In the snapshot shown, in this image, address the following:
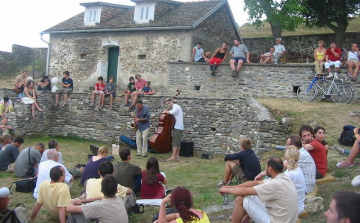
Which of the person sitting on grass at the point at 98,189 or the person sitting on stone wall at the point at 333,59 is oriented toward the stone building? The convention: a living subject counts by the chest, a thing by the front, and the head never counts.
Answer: the person sitting on grass

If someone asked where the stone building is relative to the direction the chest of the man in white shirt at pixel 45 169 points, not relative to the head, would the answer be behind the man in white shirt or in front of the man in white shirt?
in front

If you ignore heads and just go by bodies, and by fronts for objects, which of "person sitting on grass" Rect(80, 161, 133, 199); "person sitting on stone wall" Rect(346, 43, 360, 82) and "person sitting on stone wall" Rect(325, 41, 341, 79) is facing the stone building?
the person sitting on grass

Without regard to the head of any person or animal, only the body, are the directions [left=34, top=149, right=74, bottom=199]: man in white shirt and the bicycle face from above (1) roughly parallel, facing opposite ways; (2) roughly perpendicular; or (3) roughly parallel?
roughly perpendicular

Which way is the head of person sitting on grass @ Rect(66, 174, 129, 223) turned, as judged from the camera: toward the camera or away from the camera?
away from the camera

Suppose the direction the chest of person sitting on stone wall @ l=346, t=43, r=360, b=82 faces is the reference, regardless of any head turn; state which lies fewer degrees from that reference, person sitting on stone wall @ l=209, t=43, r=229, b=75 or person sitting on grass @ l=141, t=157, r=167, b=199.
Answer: the person sitting on grass

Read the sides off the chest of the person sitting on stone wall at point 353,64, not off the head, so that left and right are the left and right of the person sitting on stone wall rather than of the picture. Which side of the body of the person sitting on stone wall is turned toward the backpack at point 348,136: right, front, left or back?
front

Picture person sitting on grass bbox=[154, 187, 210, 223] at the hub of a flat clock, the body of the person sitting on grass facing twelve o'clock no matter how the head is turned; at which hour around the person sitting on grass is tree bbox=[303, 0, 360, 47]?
The tree is roughly at 1 o'clock from the person sitting on grass.

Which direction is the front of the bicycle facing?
to the viewer's left

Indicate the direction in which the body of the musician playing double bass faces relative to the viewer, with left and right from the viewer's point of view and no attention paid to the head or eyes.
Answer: facing to the left of the viewer

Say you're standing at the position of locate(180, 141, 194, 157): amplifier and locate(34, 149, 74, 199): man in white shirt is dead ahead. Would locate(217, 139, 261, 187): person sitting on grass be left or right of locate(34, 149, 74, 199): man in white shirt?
left

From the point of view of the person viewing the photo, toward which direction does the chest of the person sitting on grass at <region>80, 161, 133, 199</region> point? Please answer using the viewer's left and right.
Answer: facing away from the viewer

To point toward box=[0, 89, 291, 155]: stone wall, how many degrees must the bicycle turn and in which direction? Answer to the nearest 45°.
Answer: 0° — it already faces it

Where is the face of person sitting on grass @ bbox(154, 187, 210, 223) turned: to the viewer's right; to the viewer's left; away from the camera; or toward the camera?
away from the camera
